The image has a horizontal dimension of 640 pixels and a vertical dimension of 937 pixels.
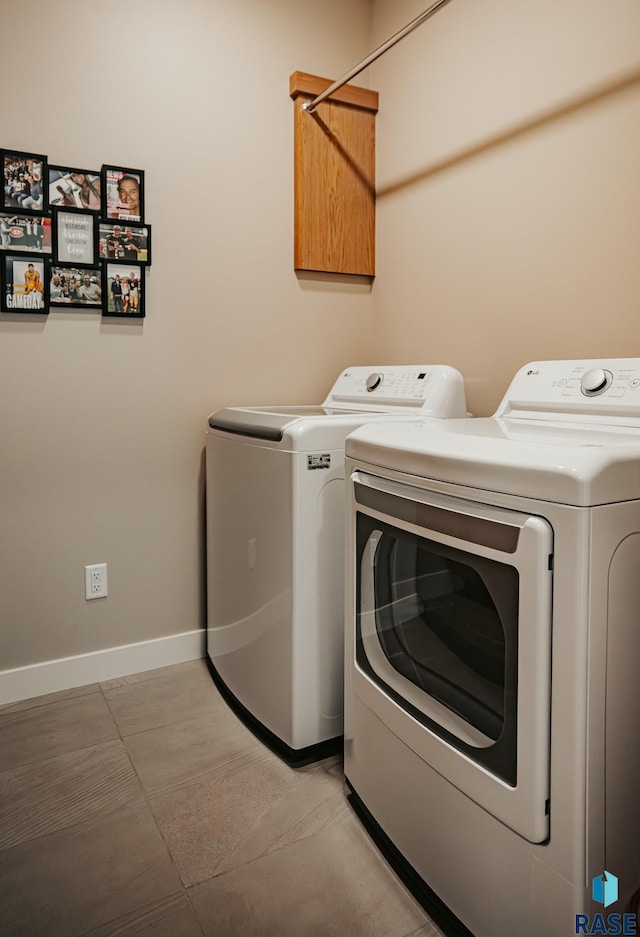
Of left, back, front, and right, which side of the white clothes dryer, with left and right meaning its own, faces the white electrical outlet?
right

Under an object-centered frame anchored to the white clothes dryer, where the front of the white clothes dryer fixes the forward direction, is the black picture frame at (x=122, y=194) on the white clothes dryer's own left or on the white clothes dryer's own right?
on the white clothes dryer's own right

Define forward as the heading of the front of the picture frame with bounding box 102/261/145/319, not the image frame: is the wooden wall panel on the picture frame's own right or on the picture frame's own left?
on the picture frame's own left

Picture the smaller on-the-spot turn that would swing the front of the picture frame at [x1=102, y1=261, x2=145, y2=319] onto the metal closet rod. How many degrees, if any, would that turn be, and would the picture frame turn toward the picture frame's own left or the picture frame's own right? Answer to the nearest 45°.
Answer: approximately 45° to the picture frame's own left

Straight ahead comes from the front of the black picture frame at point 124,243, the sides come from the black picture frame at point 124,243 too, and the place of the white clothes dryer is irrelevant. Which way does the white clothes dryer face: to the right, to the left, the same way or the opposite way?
to the right
